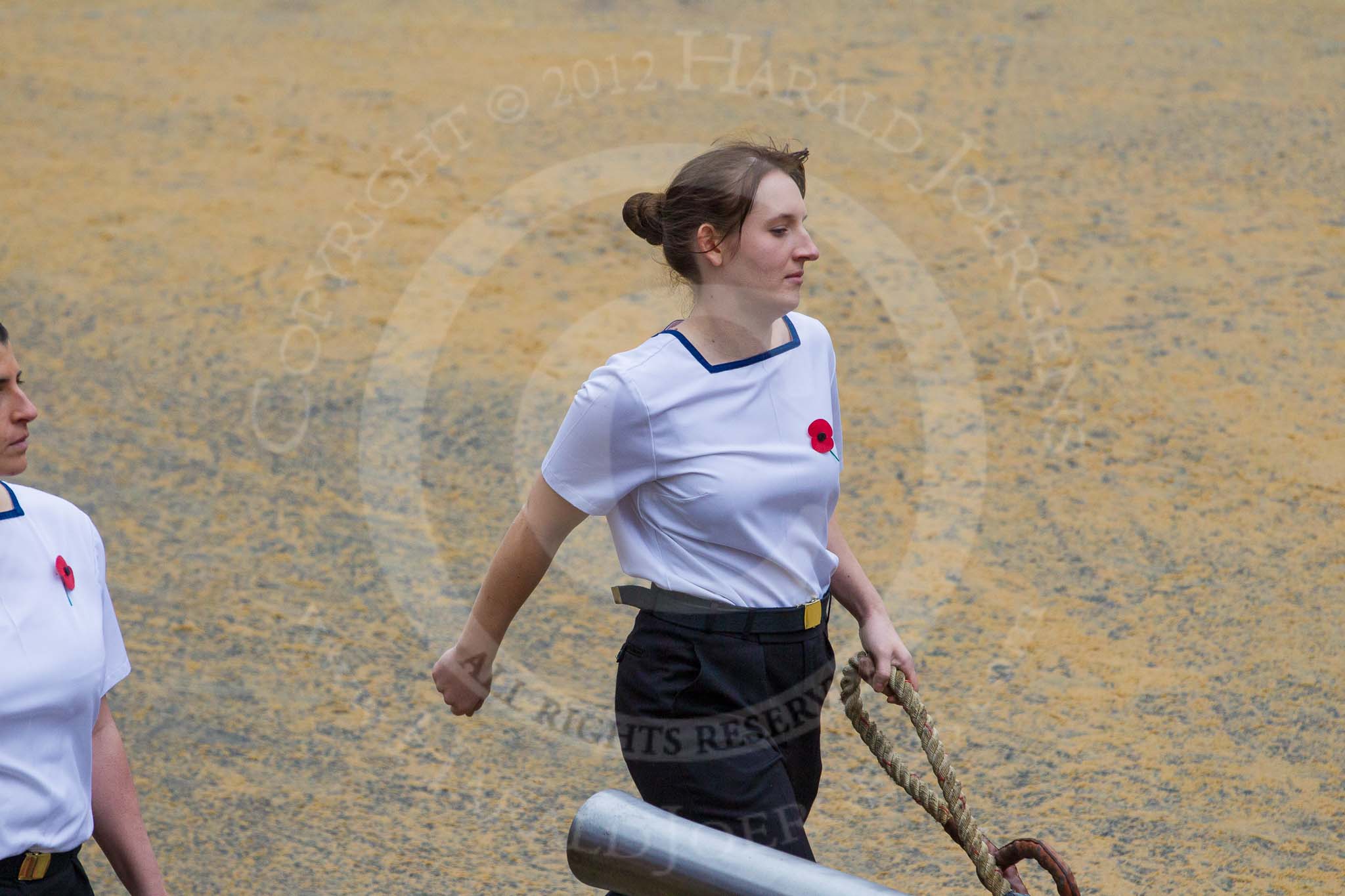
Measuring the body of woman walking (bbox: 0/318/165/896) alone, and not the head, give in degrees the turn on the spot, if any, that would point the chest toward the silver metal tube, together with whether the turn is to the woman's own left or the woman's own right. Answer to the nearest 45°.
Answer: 0° — they already face it

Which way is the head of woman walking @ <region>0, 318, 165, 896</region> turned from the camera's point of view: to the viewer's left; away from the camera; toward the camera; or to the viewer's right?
to the viewer's right

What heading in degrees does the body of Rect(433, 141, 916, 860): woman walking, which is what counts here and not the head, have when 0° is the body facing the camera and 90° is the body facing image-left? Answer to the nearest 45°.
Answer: approximately 315°

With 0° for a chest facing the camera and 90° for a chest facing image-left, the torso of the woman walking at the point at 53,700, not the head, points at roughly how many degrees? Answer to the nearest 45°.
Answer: approximately 315°

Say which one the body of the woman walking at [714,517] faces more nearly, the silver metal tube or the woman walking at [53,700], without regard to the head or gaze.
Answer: the silver metal tube

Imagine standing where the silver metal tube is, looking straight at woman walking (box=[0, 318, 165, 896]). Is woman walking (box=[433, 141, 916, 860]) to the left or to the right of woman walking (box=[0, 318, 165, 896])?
right

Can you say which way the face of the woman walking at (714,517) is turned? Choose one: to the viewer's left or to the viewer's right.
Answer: to the viewer's right

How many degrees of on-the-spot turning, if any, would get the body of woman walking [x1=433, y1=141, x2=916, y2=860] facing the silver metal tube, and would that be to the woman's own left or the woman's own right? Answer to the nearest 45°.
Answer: approximately 45° to the woman's own right

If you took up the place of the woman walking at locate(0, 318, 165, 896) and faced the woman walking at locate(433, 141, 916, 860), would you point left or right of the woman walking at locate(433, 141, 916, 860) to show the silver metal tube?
right

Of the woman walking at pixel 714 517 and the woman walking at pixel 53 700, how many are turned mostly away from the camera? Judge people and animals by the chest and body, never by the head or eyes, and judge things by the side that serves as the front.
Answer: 0

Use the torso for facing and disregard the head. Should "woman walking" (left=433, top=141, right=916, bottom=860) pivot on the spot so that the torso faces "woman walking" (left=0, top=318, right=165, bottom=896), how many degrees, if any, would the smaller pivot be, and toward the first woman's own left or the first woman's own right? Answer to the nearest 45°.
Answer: approximately 135° to the first woman's own right
